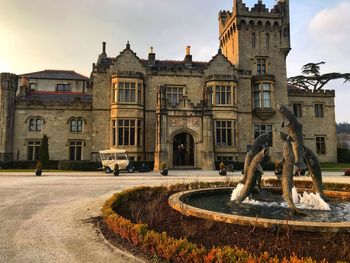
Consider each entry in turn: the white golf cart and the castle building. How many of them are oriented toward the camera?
1

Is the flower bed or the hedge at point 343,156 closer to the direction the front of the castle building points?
the flower bed

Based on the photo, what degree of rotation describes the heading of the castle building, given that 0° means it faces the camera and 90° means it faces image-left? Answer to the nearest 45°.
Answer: approximately 0°

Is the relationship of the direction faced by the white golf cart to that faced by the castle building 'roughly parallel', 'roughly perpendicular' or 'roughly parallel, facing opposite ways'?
roughly perpendicular

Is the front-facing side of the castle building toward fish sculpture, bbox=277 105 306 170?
yes

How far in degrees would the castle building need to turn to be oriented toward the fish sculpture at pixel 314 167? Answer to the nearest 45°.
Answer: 0° — it already faces it
